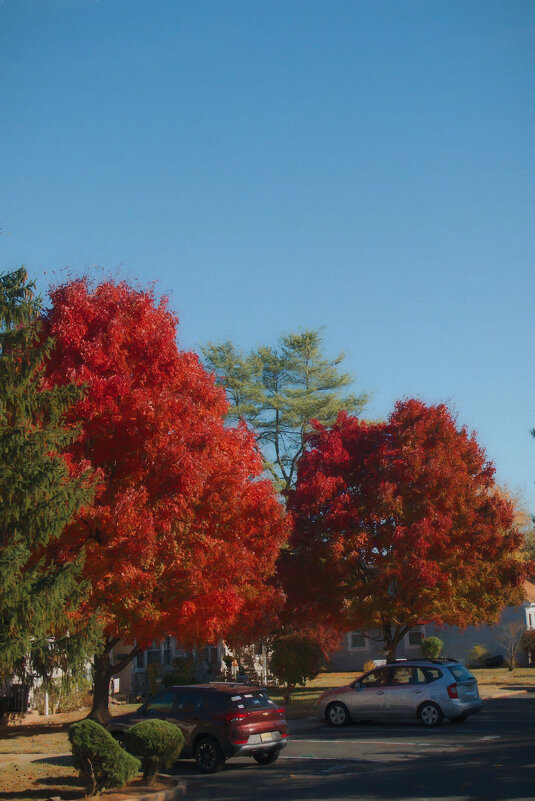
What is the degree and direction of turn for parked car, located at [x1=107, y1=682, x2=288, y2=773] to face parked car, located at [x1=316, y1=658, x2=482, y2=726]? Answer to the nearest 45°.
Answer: approximately 90° to its right

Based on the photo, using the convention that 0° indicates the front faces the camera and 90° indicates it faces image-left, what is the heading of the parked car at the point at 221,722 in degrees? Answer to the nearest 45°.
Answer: approximately 135°

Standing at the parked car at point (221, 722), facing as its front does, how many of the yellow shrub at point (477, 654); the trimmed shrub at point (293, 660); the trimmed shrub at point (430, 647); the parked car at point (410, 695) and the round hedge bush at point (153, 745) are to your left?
1

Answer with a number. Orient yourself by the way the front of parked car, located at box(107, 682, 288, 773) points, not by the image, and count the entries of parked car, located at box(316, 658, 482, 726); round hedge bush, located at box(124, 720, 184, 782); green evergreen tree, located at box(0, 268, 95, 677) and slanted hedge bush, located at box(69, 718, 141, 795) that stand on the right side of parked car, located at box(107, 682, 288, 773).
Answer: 1

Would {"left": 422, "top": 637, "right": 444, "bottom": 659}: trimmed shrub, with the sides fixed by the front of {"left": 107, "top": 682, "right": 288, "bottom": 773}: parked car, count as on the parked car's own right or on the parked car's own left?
on the parked car's own right

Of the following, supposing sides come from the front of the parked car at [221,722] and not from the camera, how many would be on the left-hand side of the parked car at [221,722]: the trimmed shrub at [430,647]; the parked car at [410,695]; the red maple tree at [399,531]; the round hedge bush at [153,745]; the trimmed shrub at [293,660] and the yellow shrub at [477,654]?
1

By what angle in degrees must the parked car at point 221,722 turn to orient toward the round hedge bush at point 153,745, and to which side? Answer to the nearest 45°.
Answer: approximately 90° to its left

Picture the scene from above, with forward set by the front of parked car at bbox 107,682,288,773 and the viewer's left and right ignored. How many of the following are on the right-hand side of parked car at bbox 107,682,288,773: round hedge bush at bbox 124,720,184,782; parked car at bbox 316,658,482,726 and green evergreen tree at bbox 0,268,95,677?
1

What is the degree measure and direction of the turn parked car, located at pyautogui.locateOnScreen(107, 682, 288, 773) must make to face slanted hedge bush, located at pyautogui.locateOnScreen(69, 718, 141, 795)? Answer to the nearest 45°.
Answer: approximately 90° to its left

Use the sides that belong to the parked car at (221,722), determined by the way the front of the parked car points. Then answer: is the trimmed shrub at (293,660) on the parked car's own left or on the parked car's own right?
on the parked car's own right

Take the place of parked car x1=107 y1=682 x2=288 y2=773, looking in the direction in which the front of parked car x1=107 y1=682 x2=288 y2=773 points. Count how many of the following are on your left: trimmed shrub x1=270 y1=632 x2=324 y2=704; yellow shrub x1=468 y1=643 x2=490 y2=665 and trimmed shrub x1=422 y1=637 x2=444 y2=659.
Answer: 0

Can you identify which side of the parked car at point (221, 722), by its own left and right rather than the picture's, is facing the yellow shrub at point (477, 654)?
right
